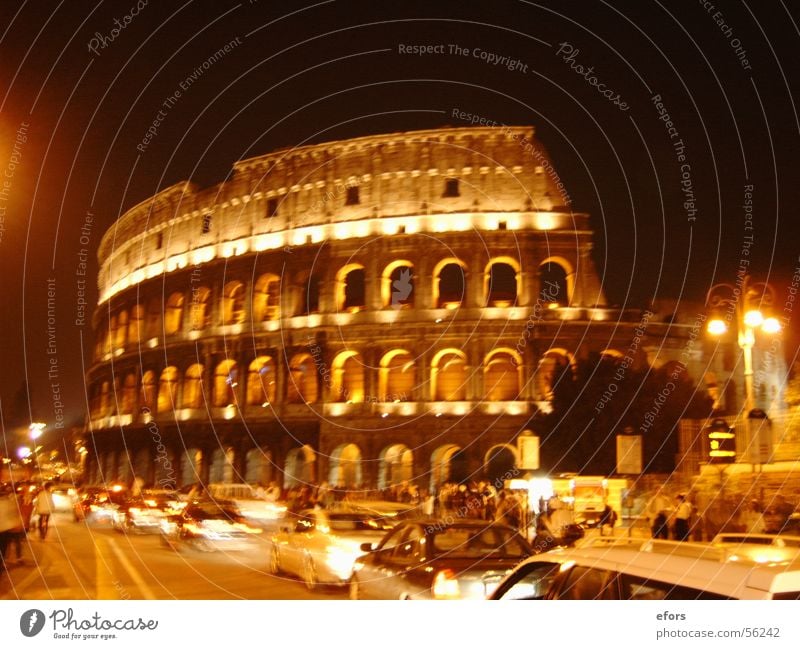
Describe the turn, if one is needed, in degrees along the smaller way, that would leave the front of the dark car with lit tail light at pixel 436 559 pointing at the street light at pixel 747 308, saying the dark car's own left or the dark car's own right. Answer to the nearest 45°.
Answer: approximately 90° to the dark car's own right

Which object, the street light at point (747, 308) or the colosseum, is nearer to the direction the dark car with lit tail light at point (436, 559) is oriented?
the colosseum

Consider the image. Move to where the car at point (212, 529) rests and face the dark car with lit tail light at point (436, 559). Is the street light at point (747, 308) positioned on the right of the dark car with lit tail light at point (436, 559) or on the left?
left

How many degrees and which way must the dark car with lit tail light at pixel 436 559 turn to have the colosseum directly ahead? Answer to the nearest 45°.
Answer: approximately 45° to its right

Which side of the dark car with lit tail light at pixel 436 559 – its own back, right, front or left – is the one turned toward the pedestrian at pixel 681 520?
right

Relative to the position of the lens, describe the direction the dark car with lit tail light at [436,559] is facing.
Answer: facing away from the viewer and to the left of the viewer
